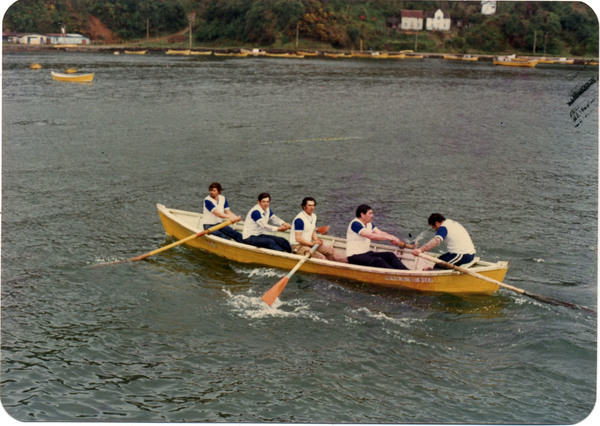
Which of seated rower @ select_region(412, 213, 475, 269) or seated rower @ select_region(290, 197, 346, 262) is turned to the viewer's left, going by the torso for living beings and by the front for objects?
seated rower @ select_region(412, 213, 475, 269)

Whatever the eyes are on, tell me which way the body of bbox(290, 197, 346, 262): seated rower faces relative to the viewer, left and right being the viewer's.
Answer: facing the viewer and to the right of the viewer

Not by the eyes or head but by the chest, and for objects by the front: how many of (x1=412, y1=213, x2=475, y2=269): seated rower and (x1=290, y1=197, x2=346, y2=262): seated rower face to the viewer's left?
1

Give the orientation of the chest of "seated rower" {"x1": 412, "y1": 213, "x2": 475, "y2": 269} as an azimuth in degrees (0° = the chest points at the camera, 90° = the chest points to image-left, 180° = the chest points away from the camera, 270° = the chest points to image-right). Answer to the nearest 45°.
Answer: approximately 90°

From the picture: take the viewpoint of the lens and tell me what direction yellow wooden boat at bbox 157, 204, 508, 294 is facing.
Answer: facing away from the viewer and to the left of the viewer
